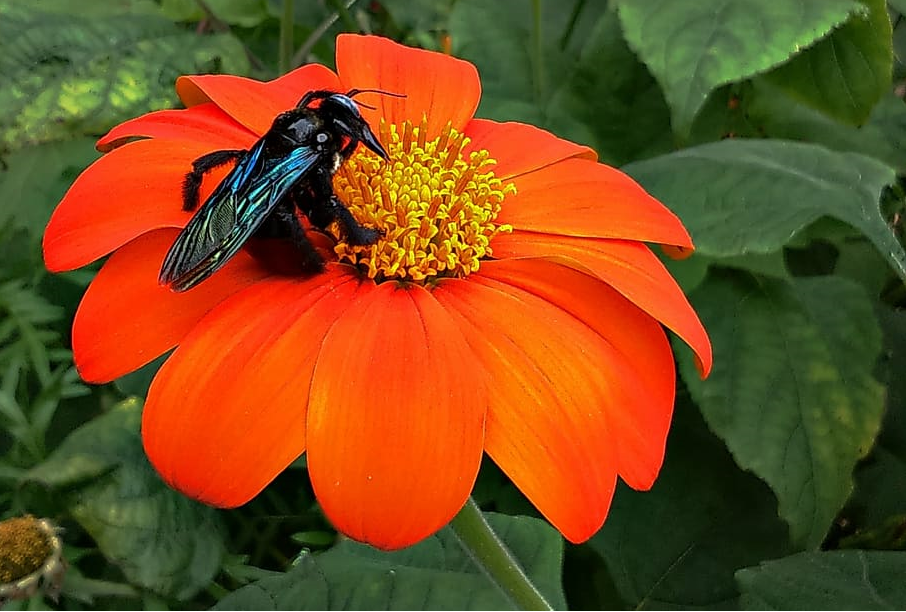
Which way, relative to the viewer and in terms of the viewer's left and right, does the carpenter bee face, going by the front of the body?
facing away from the viewer and to the right of the viewer
